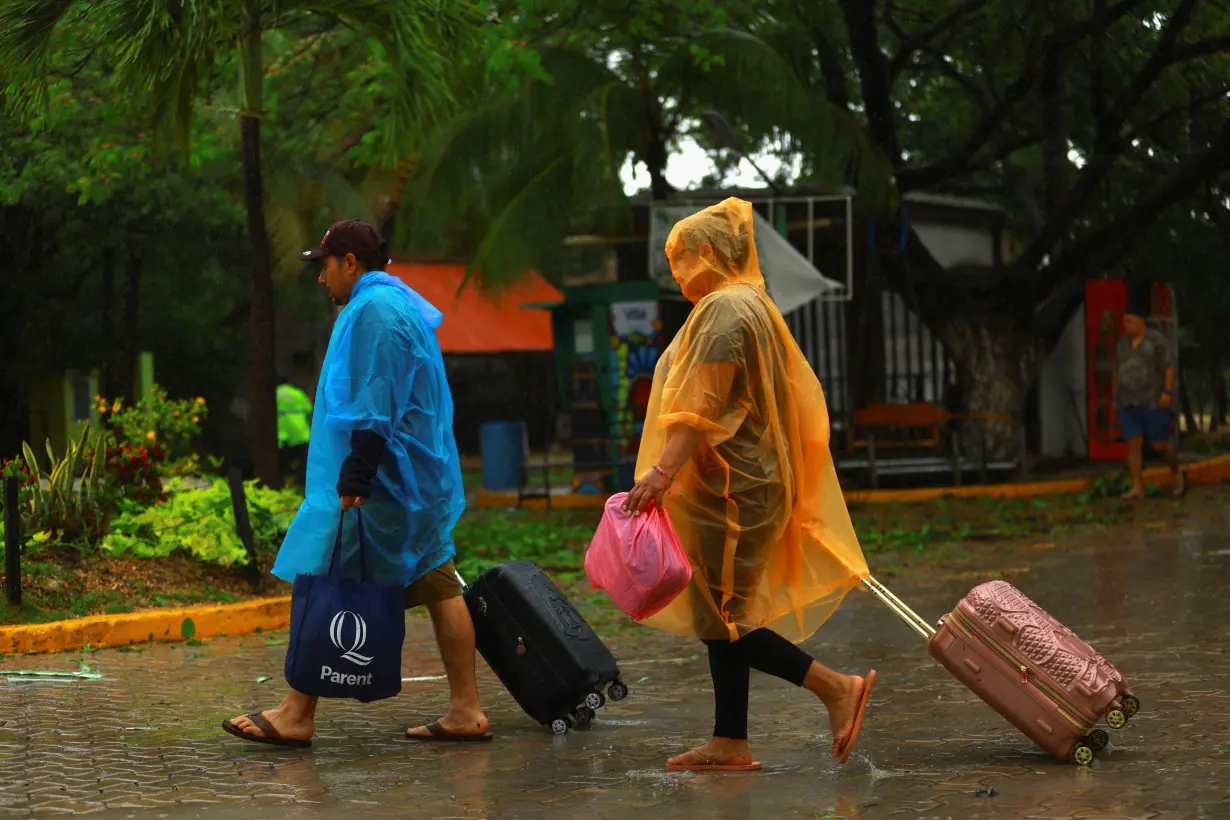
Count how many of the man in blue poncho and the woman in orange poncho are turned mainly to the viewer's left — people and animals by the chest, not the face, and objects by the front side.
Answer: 2

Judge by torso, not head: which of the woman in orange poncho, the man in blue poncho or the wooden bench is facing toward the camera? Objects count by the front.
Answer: the wooden bench

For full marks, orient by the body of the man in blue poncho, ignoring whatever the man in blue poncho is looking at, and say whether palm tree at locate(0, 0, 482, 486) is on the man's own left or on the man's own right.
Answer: on the man's own right

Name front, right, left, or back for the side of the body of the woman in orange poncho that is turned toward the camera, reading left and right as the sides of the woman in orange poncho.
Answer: left

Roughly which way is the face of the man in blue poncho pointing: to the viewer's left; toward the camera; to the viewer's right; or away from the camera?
to the viewer's left

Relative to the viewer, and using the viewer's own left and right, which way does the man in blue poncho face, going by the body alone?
facing to the left of the viewer

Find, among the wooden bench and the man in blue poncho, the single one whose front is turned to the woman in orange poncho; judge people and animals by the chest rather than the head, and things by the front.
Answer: the wooden bench

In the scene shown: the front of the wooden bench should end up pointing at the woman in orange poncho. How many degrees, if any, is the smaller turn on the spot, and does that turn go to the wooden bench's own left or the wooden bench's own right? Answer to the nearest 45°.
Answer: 0° — it already faces them

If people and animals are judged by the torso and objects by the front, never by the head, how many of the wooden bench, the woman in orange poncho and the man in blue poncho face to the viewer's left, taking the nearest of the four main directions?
2

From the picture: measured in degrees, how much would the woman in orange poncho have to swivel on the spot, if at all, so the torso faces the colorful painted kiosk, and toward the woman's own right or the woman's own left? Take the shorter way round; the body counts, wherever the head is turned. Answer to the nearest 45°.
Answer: approximately 90° to the woman's own right

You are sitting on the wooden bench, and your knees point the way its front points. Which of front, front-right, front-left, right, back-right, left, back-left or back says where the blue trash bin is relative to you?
right

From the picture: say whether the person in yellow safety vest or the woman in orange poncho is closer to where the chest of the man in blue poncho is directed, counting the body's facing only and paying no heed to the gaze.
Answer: the person in yellow safety vest
